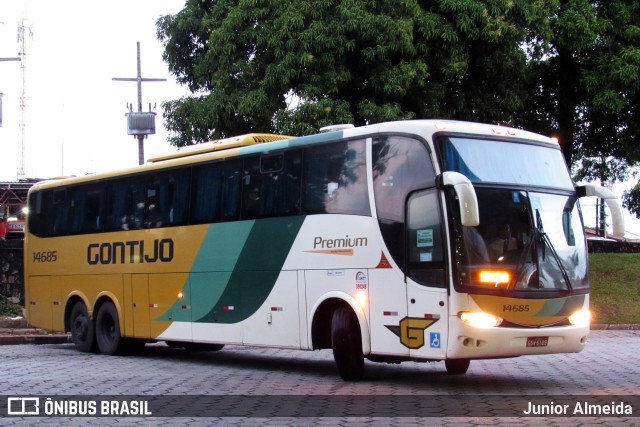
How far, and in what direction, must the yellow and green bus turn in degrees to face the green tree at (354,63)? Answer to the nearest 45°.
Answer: approximately 135° to its left
